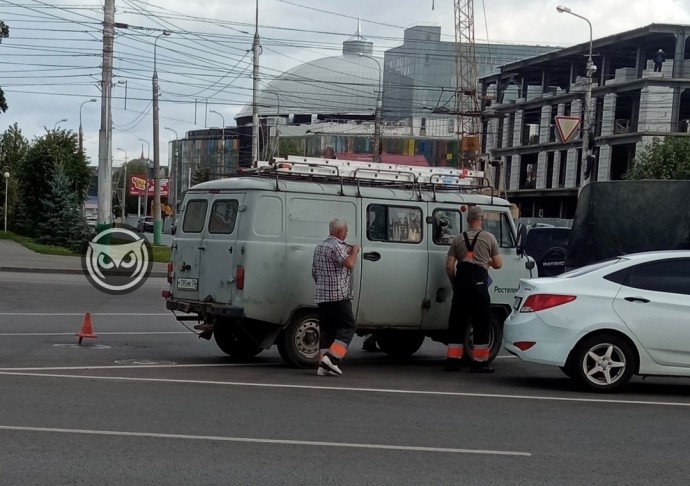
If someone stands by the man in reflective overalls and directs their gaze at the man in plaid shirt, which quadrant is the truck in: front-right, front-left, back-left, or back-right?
back-right

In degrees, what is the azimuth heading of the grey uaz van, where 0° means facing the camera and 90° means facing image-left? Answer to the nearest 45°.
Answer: approximately 225°

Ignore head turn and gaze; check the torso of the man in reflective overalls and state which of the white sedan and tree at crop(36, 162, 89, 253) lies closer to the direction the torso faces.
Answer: the tree

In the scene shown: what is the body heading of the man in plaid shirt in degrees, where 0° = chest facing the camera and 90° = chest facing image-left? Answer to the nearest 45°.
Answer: approximately 225°

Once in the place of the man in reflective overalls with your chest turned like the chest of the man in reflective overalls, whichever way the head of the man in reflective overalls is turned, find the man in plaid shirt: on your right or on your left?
on your left

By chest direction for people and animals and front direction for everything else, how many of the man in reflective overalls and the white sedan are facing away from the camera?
1

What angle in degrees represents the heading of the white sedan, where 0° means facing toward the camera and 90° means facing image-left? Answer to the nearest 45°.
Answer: approximately 270°

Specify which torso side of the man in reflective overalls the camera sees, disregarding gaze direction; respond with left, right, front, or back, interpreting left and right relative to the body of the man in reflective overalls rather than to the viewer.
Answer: back

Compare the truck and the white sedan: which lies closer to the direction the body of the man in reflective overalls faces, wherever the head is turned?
the truck

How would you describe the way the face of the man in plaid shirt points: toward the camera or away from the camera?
away from the camera
